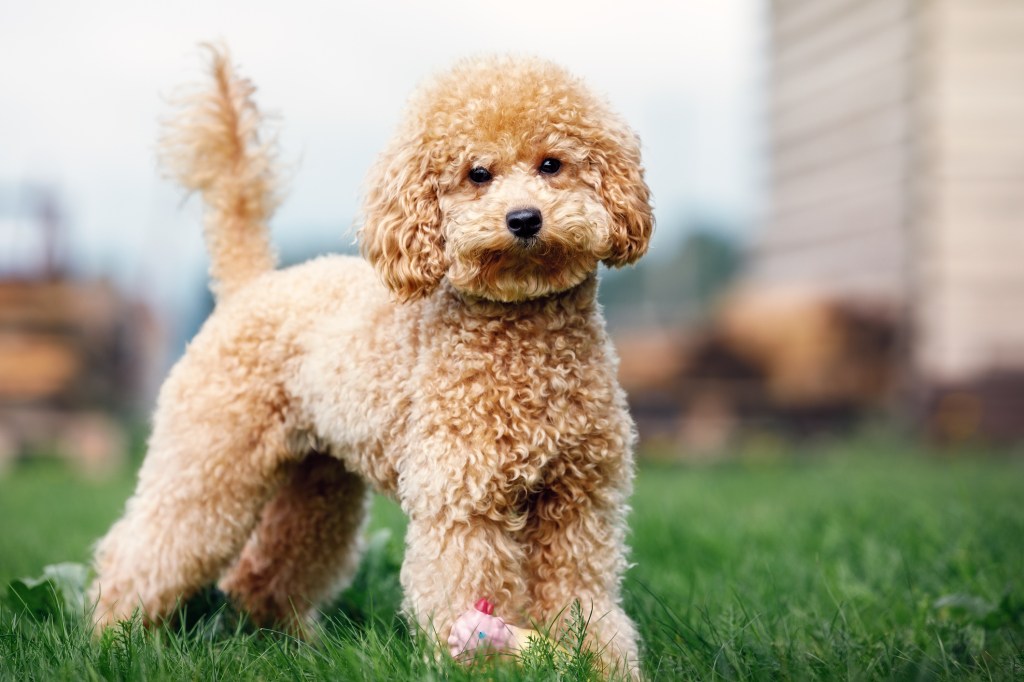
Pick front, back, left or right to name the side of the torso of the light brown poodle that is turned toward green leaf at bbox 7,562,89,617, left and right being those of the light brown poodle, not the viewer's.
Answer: back

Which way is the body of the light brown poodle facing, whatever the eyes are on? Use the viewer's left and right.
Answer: facing the viewer and to the right of the viewer
